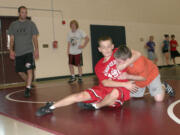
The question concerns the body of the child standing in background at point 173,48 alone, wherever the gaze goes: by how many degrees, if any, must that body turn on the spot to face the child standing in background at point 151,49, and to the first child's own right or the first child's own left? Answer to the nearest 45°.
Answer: approximately 45° to the first child's own right

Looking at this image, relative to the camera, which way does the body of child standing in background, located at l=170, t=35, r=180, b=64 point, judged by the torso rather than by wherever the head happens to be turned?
toward the camera

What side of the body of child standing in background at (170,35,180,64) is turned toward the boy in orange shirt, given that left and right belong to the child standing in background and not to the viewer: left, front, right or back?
front
